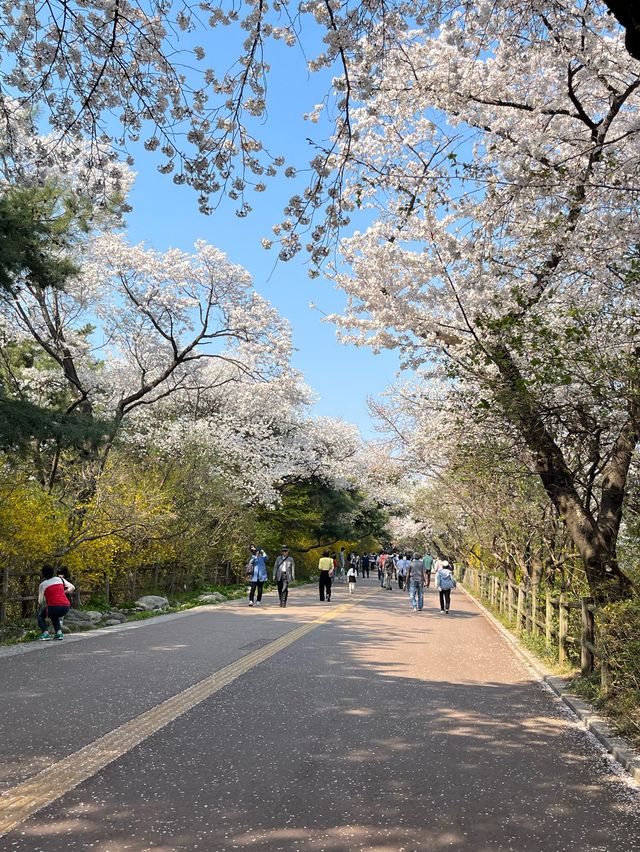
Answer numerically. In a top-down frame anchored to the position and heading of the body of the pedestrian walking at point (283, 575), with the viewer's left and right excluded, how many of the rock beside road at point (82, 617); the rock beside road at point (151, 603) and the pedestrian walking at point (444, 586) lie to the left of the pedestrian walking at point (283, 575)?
1

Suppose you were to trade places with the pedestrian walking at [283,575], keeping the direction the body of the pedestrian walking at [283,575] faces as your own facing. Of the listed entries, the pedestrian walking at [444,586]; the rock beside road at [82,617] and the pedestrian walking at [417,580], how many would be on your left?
2

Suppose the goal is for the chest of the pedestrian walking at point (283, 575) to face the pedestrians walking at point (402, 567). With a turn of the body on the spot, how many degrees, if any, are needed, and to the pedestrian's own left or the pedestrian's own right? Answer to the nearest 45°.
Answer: approximately 135° to the pedestrian's own left

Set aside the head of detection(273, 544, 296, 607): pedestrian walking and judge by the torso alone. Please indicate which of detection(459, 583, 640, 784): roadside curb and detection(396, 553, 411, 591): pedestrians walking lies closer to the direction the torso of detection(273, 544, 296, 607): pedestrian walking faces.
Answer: the roadside curb

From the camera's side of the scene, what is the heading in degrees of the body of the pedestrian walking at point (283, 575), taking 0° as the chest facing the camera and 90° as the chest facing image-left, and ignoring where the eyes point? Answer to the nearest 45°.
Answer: approximately 0°

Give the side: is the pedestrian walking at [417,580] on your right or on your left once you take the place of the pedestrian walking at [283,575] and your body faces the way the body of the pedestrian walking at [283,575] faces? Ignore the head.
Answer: on your left

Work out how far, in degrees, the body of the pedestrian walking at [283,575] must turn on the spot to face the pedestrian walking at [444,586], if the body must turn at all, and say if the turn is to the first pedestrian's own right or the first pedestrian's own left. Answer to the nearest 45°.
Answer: approximately 90° to the first pedestrian's own left
